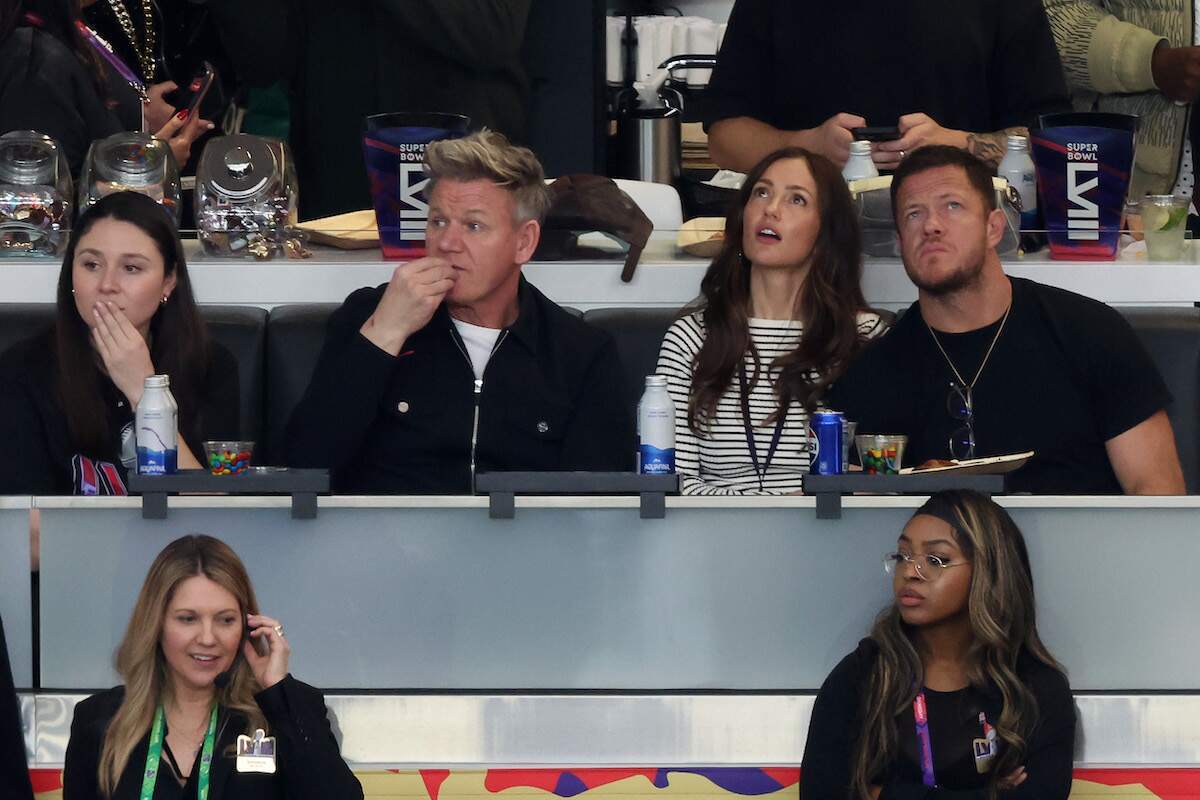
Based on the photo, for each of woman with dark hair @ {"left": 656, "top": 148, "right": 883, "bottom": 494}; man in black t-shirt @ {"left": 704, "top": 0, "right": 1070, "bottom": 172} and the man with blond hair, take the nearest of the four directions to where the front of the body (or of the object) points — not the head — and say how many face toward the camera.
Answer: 3

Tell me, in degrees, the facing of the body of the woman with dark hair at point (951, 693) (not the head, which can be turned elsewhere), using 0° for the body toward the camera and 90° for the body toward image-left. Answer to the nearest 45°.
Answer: approximately 0°

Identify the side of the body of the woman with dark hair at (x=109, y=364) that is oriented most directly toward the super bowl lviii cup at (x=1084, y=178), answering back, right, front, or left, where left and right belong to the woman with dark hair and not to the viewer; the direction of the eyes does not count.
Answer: left

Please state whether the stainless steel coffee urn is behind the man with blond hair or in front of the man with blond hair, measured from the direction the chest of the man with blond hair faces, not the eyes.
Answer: behind

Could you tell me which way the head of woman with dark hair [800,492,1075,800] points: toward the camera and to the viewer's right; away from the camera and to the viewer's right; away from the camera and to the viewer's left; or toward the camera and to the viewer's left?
toward the camera and to the viewer's left

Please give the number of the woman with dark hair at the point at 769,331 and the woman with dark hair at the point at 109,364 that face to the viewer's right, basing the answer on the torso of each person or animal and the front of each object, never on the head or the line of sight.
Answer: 0

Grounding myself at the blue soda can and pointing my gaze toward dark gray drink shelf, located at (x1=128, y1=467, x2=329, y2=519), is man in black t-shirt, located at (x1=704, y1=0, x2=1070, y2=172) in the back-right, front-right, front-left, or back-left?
back-right
